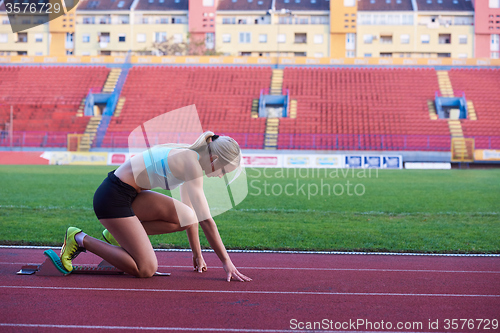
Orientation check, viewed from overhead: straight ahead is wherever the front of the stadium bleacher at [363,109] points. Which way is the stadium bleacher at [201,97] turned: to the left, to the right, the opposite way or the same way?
the same way

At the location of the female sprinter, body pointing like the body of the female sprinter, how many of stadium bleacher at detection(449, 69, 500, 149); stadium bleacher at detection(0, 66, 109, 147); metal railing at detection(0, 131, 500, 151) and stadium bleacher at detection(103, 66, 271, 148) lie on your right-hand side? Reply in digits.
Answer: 0

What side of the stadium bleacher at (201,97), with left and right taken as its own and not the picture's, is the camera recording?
front

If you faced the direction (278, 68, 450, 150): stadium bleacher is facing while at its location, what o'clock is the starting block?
The starting block is roughly at 12 o'clock from the stadium bleacher.

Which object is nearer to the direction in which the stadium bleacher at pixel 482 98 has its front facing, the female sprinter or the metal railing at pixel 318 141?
the female sprinter

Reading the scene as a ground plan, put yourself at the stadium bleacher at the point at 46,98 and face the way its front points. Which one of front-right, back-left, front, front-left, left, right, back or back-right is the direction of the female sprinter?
front

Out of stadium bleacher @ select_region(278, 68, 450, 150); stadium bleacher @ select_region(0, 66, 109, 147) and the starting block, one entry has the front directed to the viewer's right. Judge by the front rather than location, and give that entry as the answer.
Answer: the starting block

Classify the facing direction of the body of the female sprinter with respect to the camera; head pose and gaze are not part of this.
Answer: to the viewer's right

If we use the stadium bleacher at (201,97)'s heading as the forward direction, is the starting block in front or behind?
in front

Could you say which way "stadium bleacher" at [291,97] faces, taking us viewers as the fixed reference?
facing the viewer

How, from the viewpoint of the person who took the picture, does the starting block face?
facing to the right of the viewer

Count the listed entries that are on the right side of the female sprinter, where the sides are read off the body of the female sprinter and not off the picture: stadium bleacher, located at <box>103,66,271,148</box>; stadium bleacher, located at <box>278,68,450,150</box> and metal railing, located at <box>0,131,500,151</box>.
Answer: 0

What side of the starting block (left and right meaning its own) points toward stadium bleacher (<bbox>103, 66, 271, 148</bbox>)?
left

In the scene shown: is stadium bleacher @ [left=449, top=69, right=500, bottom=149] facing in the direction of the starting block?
yes

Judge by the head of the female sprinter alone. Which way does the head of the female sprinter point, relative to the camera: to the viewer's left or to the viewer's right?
to the viewer's right
